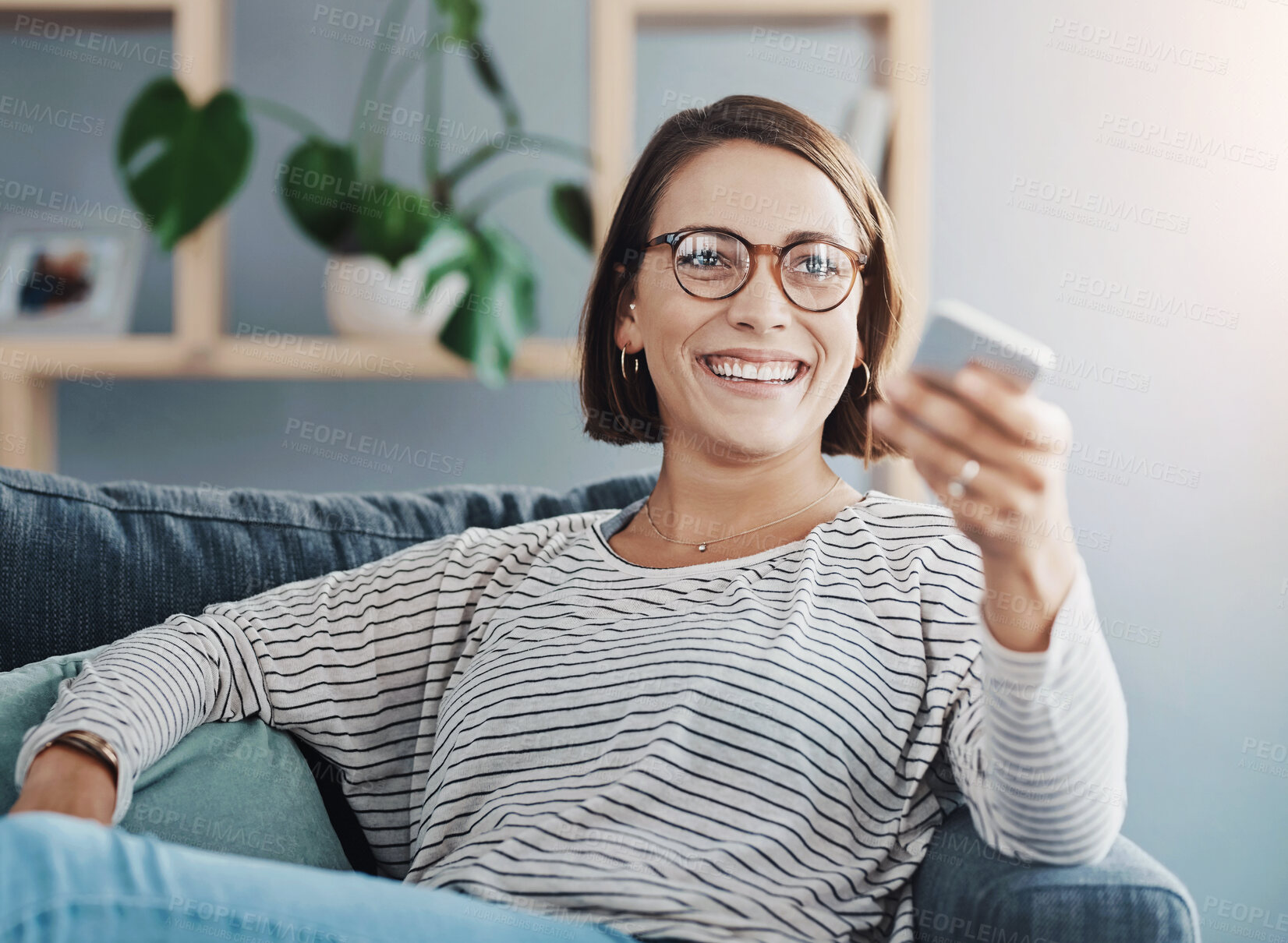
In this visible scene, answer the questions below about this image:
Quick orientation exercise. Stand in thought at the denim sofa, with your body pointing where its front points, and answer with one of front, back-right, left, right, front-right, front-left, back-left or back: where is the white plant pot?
back

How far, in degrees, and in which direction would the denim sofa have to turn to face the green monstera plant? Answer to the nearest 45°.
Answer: approximately 180°

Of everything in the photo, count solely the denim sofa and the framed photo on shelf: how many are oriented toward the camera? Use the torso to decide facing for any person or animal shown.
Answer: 2

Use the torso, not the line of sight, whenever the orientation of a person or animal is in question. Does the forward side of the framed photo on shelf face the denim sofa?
yes

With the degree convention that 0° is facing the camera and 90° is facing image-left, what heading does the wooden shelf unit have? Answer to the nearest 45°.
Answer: approximately 0°

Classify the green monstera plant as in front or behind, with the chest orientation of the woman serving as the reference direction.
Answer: behind
